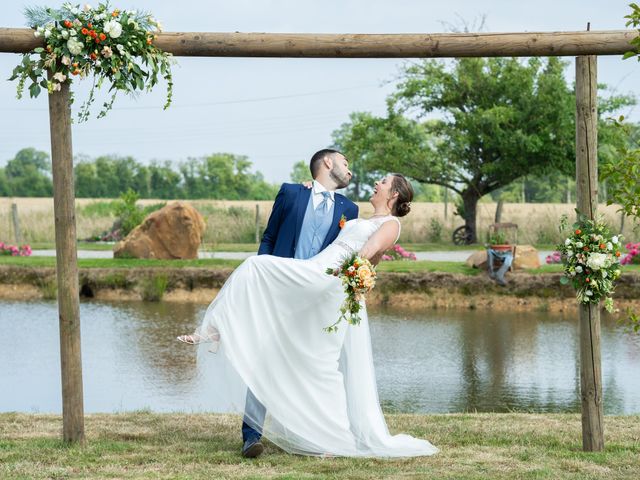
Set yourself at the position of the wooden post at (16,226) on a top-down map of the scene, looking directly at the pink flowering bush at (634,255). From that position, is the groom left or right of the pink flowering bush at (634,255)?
right

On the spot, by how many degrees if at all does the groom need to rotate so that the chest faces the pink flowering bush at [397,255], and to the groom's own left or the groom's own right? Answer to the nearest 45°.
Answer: approximately 135° to the groom's own left

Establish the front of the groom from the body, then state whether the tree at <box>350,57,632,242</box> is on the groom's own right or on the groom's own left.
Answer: on the groom's own left

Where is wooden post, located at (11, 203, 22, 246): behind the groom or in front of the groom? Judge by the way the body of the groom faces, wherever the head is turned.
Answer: behind

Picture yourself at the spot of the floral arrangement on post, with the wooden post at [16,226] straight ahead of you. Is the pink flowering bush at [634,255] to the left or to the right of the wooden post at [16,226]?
right

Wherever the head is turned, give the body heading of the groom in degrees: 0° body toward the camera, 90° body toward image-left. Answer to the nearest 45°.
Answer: approximately 315°

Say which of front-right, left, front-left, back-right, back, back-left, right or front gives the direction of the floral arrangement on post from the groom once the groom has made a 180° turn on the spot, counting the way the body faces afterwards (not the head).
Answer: back-right

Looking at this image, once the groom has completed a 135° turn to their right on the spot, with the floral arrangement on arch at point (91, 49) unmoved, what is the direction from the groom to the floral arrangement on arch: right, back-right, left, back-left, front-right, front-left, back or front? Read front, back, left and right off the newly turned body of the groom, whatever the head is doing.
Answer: front

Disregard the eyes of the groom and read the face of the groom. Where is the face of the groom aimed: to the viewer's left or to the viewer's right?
to the viewer's right

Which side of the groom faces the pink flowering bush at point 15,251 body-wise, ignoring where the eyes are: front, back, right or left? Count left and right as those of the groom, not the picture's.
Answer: back
